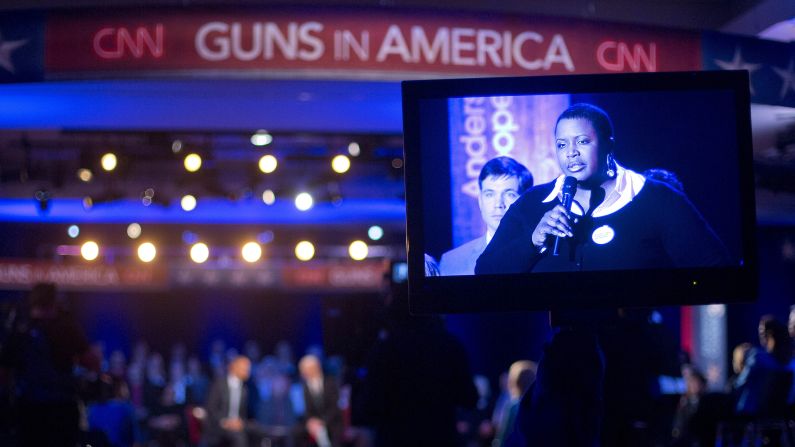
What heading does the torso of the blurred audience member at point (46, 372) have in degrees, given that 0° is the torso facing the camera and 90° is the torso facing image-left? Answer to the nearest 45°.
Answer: approximately 180°

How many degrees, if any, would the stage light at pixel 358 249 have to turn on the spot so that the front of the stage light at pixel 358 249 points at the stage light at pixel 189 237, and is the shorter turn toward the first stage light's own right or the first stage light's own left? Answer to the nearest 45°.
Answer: approximately 135° to the first stage light's own right

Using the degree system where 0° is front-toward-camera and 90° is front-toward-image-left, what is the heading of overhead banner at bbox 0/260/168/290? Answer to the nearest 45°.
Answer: approximately 0°

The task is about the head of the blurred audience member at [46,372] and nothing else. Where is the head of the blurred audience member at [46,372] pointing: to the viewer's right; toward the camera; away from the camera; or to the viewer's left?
away from the camera

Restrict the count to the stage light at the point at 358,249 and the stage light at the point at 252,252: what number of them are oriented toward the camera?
2

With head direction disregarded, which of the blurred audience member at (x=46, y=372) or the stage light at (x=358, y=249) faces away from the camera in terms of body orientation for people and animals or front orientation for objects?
the blurred audience member

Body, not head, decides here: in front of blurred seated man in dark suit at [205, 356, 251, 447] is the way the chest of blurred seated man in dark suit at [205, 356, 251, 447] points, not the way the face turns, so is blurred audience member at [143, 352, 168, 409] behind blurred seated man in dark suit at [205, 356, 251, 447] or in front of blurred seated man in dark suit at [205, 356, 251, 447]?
behind
